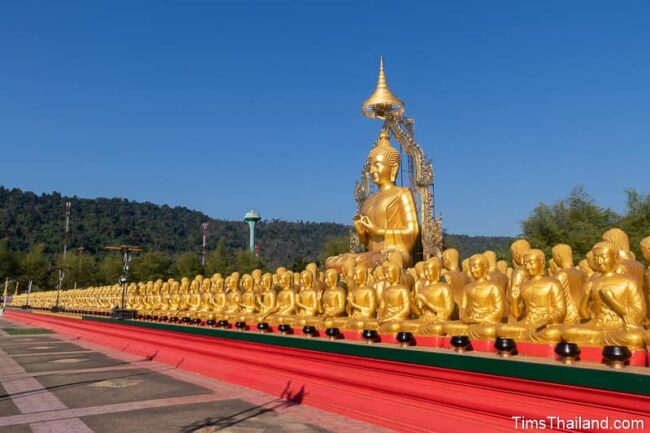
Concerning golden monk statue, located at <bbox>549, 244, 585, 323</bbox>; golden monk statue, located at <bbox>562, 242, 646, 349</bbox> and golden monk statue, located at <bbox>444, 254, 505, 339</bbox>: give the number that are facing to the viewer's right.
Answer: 0

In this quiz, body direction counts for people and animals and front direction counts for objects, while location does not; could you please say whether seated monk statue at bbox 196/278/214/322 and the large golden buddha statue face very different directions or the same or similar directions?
same or similar directions

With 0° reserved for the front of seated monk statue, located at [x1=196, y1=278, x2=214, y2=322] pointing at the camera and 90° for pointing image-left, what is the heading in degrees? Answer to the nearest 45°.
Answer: approximately 45°

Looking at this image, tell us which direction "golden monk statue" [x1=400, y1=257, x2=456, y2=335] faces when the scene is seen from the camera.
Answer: facing the viewer and to the left of the viewer

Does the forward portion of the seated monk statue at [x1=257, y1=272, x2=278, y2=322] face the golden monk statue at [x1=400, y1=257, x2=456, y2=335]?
no

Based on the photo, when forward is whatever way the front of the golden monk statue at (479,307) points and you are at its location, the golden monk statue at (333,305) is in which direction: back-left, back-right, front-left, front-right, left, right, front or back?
right

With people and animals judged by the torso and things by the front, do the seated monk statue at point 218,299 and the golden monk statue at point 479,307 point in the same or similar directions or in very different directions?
same or similar directions

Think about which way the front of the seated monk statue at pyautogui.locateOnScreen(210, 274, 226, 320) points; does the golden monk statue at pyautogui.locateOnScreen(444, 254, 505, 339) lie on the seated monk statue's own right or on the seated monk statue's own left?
on the seated monk statue's own left

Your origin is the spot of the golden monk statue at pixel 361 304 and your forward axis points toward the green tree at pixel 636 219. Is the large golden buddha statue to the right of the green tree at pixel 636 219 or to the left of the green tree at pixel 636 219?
left

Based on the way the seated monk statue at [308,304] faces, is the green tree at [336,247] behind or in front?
behind

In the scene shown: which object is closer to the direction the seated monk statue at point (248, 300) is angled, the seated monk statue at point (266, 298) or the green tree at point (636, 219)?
the seated monk statue

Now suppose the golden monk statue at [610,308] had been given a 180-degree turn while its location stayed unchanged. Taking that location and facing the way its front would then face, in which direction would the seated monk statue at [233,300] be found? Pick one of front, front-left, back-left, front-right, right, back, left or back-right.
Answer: left

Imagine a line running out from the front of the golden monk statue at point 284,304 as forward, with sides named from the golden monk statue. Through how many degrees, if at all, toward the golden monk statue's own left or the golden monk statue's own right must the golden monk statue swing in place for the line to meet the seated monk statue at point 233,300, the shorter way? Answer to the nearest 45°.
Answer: approximately 90° to the golden monk statue's own right

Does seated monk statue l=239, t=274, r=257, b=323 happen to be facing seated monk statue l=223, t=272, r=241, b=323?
no

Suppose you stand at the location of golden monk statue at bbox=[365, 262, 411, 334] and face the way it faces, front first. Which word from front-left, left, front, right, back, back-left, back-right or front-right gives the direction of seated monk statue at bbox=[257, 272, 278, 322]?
right

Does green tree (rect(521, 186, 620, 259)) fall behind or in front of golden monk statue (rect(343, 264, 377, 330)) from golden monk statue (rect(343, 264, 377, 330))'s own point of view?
behind

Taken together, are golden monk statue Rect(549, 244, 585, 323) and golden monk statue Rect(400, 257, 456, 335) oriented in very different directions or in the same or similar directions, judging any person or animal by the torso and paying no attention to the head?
same or similar directions

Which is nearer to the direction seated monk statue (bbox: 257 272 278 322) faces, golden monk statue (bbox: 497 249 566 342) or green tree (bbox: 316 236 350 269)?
the golden monk statue

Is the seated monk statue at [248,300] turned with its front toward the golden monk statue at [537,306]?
no

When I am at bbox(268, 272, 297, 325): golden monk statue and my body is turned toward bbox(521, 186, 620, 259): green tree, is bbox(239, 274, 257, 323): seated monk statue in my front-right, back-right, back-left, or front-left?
front-left
